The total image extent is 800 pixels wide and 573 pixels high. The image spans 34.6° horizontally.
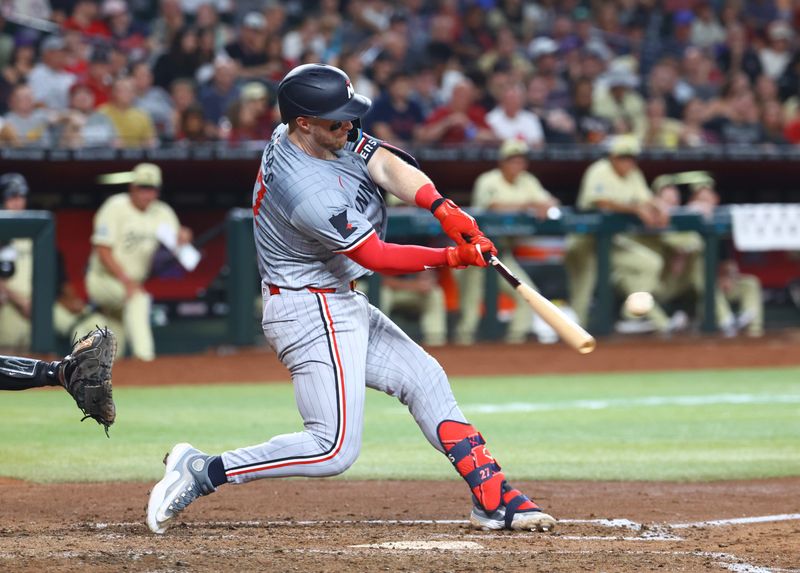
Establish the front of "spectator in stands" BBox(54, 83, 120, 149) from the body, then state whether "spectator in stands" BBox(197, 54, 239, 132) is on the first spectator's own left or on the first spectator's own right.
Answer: on the first spectator's own left

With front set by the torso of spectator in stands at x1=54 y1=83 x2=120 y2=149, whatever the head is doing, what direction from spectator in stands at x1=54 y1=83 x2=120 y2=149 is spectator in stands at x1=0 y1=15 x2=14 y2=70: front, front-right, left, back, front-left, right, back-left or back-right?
back-right

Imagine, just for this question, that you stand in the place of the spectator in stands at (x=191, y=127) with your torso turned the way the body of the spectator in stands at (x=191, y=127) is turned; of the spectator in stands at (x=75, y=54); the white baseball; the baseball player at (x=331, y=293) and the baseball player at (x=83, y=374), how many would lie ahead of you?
3

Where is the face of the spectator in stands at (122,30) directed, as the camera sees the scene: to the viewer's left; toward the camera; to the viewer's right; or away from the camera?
toward the camera

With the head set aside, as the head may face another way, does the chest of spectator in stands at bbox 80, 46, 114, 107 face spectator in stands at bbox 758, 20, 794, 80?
no

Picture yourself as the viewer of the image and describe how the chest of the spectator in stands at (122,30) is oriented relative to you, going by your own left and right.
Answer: facing the viewer

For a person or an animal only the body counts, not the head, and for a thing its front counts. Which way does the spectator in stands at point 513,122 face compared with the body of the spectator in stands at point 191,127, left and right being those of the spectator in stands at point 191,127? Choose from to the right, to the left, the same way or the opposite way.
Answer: the same way

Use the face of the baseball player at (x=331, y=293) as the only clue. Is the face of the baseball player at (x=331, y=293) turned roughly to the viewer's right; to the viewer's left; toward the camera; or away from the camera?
to the viewer's right

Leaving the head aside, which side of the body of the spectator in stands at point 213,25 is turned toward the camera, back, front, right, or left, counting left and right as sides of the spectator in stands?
front

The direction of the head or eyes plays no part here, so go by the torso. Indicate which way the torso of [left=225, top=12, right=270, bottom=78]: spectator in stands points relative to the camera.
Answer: toward the camera

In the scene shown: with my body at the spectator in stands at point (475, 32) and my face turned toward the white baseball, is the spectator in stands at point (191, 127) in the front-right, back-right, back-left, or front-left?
front-right

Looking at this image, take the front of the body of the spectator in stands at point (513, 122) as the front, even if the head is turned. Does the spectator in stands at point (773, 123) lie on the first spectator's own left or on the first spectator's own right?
on the first spectator's own left

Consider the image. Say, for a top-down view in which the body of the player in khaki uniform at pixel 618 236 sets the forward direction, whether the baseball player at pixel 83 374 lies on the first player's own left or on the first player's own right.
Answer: on the first player's own right

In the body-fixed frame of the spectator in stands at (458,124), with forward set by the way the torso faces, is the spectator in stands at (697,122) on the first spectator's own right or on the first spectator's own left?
on the first spectator's own left

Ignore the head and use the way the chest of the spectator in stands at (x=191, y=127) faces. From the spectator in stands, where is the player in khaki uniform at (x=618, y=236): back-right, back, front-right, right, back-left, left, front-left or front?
left

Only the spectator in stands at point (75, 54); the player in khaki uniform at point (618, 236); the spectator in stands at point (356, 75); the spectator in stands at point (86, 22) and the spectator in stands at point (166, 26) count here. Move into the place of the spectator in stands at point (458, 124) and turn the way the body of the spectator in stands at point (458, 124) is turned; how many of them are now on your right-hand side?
4

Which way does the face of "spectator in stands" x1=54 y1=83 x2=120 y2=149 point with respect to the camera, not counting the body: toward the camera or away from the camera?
toward the camera

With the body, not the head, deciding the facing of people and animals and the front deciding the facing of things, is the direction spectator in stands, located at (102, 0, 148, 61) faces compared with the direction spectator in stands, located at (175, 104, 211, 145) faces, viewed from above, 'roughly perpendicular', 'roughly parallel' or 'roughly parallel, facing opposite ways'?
roughly parallel

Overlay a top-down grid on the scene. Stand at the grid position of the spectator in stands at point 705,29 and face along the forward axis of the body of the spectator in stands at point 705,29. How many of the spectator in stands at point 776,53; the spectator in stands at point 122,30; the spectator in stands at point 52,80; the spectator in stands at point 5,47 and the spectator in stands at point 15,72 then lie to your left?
1
